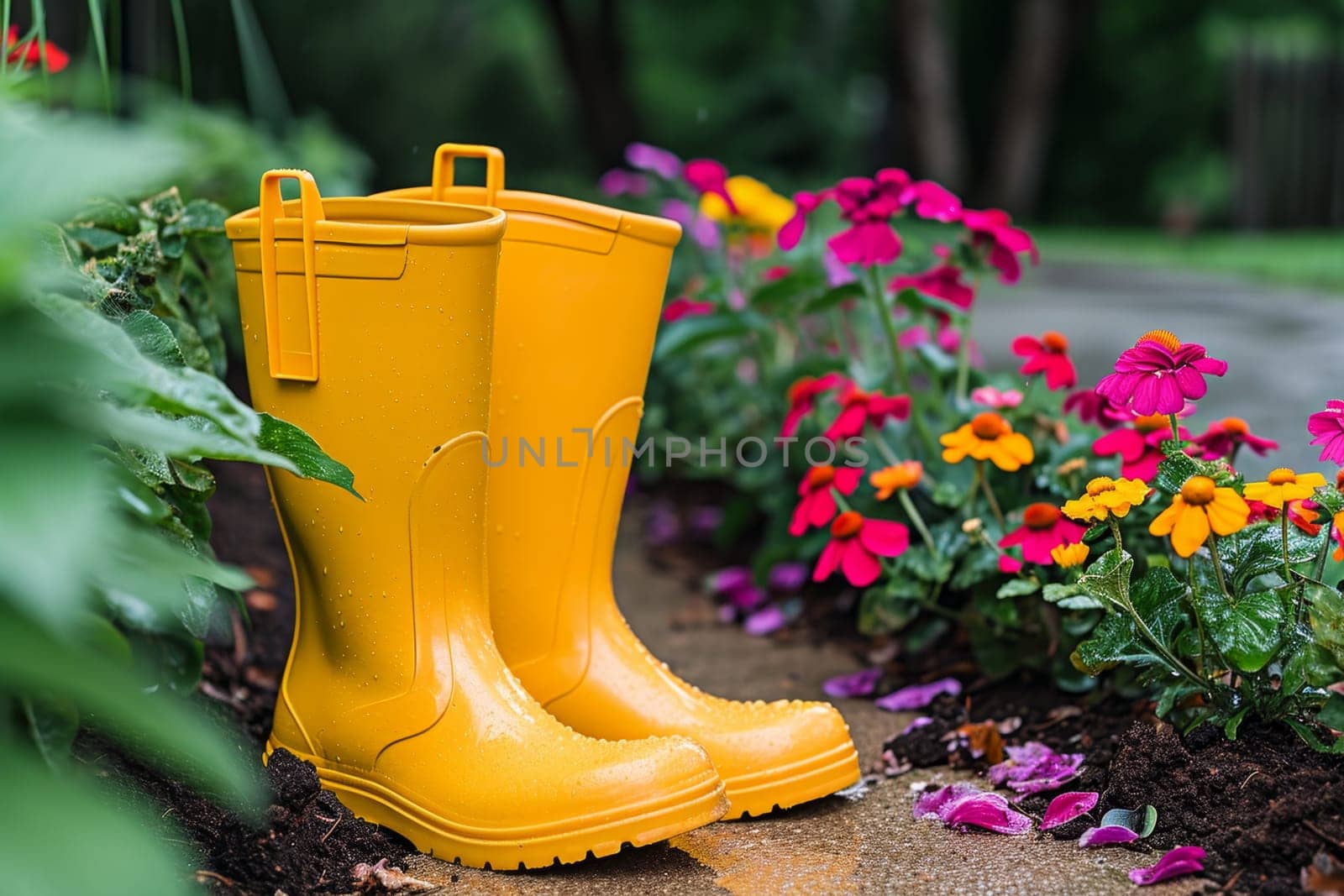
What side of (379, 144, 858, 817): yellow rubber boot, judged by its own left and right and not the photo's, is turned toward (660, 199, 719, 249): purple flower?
left

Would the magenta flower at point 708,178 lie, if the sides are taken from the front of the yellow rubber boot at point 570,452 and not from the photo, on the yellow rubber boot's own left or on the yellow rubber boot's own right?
on the yellow rubber boot's own left

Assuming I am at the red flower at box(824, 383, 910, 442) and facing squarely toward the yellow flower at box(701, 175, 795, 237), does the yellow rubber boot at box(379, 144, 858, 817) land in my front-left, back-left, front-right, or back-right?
back-left

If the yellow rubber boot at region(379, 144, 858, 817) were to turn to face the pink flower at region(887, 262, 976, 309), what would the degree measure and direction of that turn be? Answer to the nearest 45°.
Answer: approximately 45° to its left

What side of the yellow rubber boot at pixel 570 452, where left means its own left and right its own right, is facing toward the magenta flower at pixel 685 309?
left

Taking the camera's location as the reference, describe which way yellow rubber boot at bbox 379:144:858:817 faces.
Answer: facing to the right of the viewer

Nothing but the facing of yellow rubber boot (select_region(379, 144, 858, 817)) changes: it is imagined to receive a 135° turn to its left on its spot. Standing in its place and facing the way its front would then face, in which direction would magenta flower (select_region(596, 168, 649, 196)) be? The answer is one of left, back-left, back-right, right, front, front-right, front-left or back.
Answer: front-right
